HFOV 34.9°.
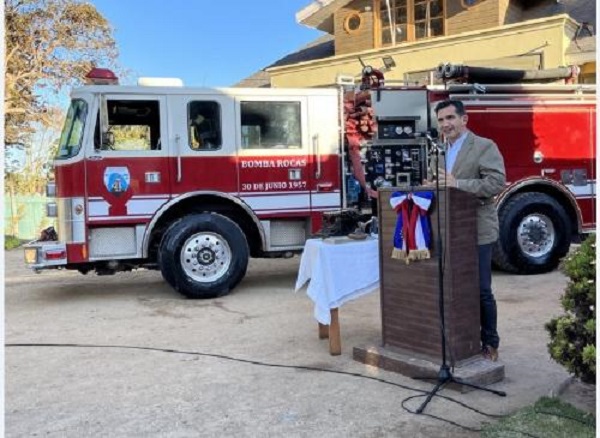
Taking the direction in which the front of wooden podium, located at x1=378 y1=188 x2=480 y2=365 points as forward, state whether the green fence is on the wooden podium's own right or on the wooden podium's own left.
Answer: on the wooden podium's own right

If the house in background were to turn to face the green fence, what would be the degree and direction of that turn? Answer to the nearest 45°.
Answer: approximately 45° to its right

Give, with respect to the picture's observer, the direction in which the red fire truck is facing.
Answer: facing to the left of the viewer

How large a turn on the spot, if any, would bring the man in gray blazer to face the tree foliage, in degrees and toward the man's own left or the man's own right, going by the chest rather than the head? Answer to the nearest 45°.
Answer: approximately 90° to the man's own right

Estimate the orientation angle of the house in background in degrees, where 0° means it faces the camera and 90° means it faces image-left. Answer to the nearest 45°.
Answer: approximately 45°

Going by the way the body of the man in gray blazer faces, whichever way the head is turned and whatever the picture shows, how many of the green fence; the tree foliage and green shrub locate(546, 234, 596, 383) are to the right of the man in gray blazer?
2
